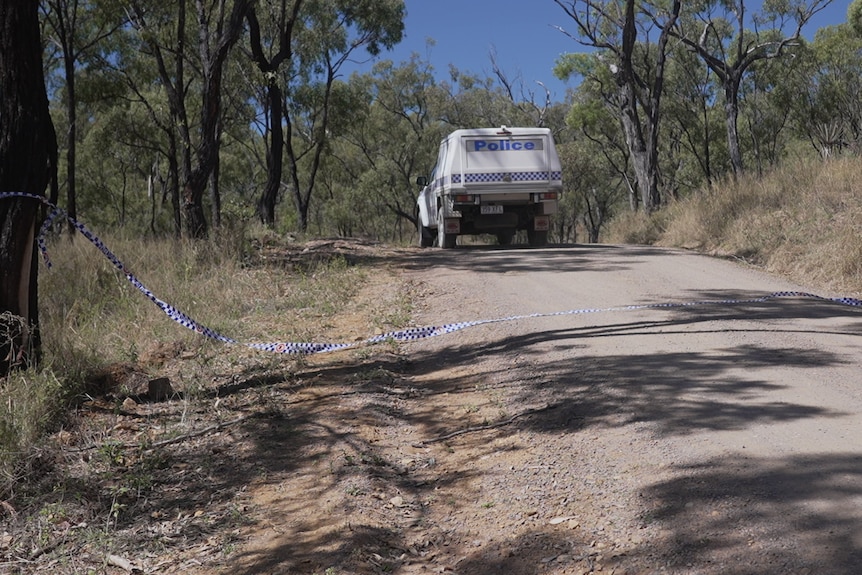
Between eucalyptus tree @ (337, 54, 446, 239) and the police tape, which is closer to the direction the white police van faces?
the eucalyptus tree

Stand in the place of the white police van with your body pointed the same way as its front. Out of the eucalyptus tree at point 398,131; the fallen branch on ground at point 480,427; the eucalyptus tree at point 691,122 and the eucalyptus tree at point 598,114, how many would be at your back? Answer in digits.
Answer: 1

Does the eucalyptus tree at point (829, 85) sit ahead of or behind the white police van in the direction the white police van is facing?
ahead

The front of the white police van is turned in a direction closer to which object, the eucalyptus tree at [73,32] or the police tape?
the eucalyptus tree

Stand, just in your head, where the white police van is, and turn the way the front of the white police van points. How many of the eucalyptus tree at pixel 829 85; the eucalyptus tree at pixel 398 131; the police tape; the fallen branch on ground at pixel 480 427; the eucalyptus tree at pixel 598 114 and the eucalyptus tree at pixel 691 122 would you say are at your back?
2

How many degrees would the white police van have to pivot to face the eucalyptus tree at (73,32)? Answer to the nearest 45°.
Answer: approximately 45° to its left

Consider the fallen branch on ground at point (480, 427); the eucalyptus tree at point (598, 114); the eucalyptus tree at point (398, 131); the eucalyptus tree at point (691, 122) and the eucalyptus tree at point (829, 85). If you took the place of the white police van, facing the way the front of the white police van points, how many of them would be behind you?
1

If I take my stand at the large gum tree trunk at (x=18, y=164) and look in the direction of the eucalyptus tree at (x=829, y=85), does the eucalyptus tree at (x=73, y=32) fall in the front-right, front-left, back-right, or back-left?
front-left

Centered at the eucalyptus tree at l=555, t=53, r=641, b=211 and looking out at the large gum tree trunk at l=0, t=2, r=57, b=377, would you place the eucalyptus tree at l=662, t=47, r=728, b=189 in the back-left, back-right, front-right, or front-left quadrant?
back-left

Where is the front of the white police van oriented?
away from the camera

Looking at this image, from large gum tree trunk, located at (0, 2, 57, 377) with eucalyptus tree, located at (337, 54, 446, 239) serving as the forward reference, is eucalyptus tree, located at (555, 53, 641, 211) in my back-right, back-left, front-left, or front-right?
front-right

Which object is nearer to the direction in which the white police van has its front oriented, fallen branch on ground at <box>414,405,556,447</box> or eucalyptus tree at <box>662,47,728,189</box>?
the eucalyptus tree

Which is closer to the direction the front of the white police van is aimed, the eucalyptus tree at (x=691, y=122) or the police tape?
the eucalyptus tree

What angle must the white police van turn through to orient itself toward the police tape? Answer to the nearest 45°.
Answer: approximately 180°

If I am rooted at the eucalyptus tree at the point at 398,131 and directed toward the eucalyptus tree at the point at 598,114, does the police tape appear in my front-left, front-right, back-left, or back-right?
front-right

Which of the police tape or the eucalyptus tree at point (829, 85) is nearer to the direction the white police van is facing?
the eucalyptus tree

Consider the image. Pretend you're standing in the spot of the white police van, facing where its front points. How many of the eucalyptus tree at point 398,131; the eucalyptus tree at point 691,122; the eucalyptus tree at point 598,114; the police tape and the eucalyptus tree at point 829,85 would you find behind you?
1

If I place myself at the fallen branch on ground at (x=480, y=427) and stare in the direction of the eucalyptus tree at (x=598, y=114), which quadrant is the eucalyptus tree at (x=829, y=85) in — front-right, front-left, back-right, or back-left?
front-right
